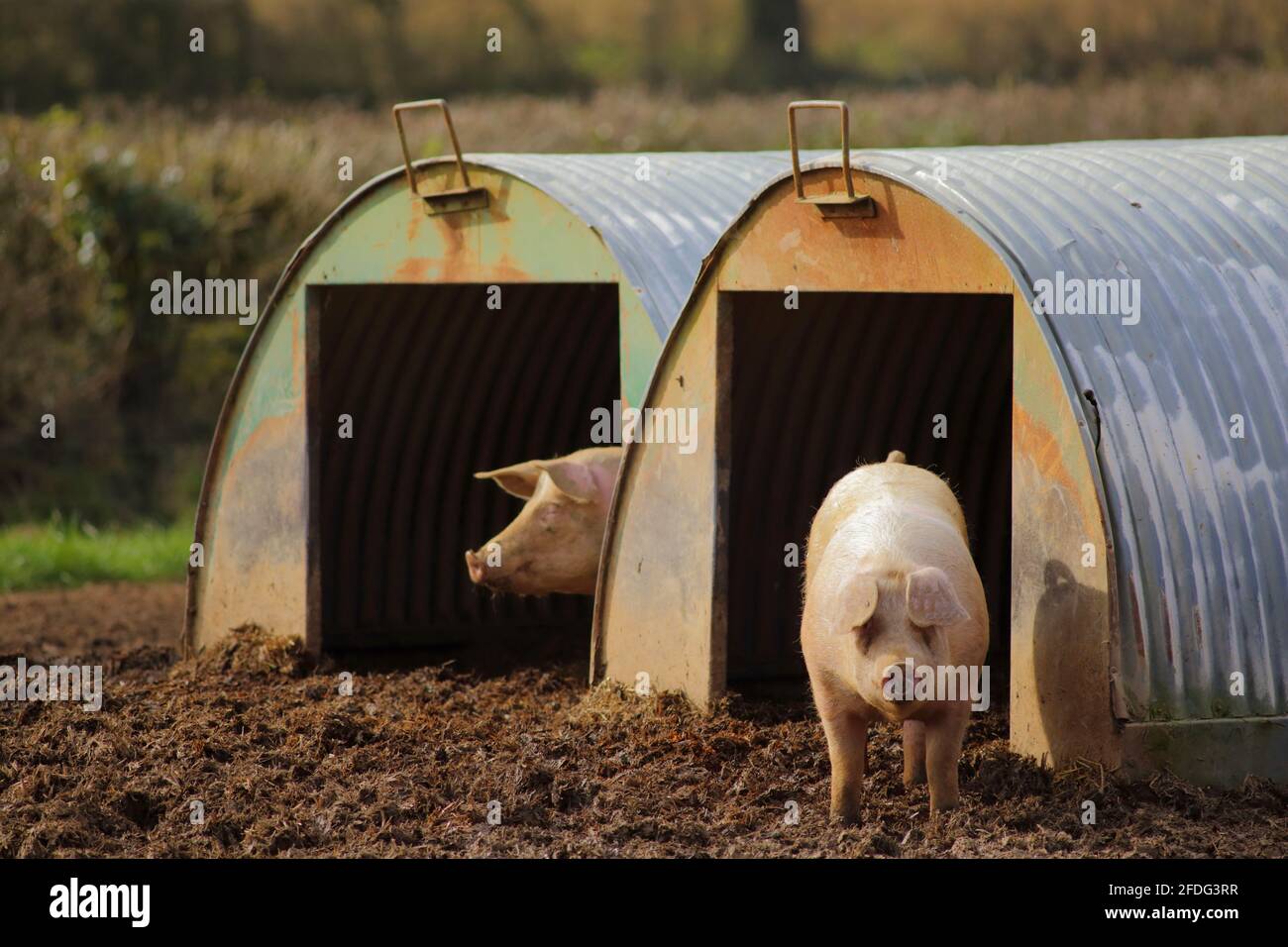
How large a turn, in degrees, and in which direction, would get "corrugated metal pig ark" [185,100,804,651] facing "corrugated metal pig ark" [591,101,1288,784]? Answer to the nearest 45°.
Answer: approximately 90° to its left

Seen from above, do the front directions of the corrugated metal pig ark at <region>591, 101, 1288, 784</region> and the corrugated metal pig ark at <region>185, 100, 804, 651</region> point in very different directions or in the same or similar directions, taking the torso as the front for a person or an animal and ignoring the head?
same or similar directions

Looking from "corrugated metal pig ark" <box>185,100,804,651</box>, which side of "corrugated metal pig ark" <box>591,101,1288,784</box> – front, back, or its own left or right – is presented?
right

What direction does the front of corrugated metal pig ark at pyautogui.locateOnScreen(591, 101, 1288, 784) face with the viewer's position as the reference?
facing the viewer and to the left of the viewer

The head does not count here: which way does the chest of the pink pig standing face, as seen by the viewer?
toward the camera

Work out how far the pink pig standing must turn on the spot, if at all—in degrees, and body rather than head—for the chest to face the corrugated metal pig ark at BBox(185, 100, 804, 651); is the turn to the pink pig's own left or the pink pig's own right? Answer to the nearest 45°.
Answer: approximately 135° to the pink pig's own right

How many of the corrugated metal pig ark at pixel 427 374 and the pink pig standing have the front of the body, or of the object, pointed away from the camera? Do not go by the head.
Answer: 0
